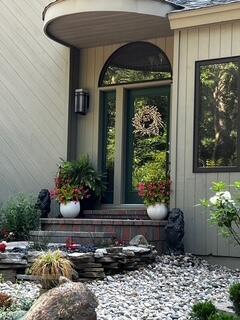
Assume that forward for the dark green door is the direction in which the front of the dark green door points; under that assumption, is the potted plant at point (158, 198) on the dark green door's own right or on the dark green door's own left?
on the dark green door's own left

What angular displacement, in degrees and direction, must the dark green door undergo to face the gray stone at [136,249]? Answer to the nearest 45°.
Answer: approximately 45° to its left

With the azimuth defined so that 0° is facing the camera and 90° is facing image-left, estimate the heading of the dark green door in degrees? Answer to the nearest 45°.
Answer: approximately 45°

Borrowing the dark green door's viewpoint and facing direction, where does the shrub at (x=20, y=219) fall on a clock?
The shrub is roughly at 1 o'clock from the dark green door.

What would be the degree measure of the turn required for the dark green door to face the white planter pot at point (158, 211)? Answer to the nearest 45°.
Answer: approximately 45° to its left

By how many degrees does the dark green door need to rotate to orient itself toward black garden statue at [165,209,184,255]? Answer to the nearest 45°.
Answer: approximately 45° to its left

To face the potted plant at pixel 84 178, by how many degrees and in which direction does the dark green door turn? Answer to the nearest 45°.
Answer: approximately 45° to its right
